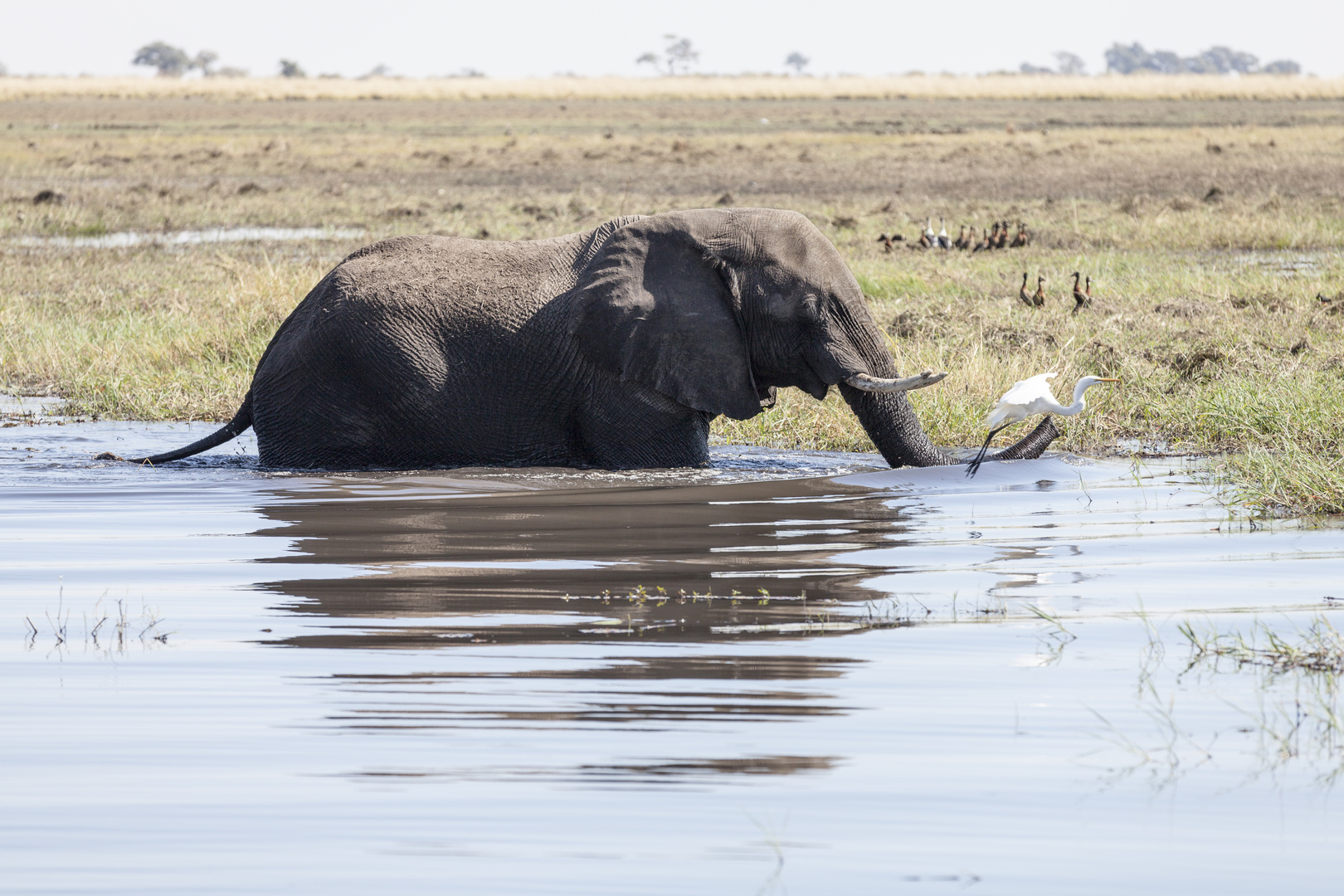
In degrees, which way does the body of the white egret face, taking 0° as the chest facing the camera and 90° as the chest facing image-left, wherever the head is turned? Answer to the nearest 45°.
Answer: approximately 270°

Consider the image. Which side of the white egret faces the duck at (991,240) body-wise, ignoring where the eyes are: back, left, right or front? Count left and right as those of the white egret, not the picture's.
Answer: left

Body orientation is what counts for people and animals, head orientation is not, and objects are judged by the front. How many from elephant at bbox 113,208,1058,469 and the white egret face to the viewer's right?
2

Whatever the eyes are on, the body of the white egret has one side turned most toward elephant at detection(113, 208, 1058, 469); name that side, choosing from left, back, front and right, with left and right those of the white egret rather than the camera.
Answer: back

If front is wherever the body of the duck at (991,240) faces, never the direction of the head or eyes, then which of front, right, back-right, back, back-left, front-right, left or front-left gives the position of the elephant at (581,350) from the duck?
right

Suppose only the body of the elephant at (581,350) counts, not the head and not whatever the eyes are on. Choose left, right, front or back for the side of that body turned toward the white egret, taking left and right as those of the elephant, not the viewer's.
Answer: front

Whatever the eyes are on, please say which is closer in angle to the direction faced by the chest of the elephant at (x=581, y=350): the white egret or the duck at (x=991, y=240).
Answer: the white egret

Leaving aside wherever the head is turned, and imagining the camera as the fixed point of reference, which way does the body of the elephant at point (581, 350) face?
to the viewer's right
